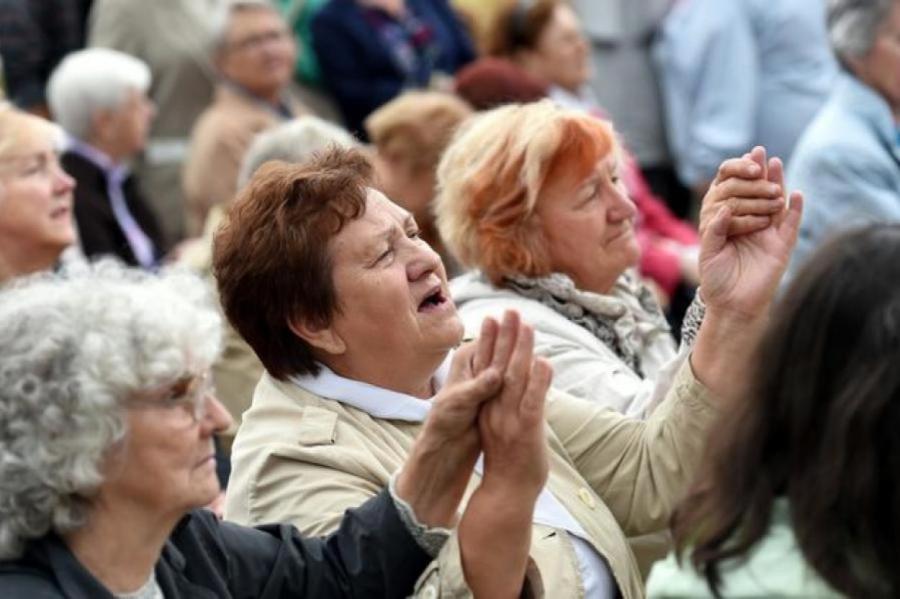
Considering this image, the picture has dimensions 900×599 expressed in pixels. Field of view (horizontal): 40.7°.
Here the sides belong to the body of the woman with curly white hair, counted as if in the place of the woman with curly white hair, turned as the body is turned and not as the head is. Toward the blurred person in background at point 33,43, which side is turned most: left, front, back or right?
left

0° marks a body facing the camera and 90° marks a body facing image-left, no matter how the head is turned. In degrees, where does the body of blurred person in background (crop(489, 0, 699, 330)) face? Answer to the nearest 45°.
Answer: approximately 270°

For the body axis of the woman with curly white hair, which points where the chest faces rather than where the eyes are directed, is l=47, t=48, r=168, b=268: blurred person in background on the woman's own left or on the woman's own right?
on the woman's own left

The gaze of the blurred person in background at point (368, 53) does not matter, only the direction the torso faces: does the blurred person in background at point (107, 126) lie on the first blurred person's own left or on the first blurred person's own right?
on the first blurred person's own right

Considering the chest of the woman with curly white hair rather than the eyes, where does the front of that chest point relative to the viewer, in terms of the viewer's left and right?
facing to the right of the viewer

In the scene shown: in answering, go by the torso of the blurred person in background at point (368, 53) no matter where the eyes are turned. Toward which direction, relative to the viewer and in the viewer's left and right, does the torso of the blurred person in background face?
facing the viewer and to the right of the viewer

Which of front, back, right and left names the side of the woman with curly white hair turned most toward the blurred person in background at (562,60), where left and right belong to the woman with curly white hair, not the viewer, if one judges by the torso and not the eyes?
left

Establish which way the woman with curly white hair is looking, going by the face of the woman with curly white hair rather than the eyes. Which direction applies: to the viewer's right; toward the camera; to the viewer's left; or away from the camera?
to the viewer's right
